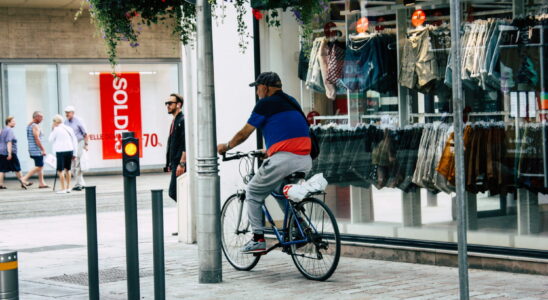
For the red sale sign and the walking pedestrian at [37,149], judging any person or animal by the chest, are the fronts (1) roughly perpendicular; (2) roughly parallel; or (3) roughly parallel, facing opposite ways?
roughly perpendicular

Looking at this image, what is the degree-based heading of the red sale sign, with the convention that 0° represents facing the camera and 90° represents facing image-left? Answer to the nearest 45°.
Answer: approximately 0°

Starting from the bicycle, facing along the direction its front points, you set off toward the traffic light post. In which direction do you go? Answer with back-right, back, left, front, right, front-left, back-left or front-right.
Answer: left

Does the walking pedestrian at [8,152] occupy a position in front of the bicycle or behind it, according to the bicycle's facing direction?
in front

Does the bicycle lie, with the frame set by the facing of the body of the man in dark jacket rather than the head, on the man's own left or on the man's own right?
on the man's own left

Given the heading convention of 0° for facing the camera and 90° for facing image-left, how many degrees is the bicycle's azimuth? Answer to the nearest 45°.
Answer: approximately 135°

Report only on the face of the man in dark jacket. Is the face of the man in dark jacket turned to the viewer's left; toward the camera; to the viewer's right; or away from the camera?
to the viewer's left

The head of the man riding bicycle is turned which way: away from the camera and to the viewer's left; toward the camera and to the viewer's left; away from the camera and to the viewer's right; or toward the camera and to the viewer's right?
away from the camera and to the viewer's left

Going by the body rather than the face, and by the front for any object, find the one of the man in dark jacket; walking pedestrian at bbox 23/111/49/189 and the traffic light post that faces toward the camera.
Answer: the traffic light post
